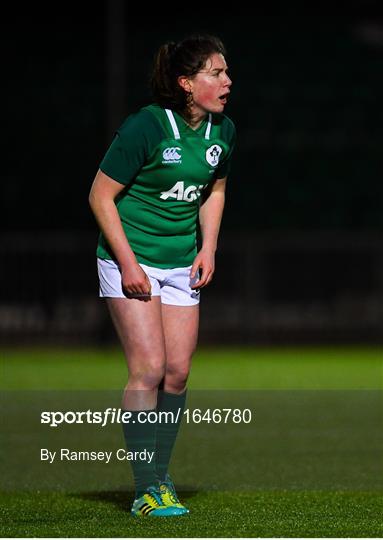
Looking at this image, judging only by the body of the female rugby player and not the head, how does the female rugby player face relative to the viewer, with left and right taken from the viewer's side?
facing the viewer and to the right of the viewer
